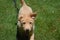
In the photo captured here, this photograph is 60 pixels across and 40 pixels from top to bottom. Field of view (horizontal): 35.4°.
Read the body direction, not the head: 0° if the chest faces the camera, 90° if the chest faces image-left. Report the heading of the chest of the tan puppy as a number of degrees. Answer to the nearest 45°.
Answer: approximately 0°
